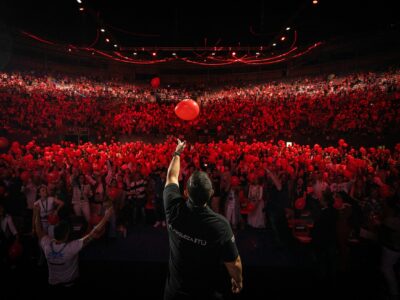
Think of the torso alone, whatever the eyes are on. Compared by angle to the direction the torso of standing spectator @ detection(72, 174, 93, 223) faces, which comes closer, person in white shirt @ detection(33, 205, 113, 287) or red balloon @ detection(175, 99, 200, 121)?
the person in white shirt

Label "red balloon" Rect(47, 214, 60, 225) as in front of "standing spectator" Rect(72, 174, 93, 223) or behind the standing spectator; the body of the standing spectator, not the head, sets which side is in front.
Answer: in front

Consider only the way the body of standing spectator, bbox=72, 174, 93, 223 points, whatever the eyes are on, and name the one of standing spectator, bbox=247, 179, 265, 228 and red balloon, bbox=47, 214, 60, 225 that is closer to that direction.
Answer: the red balloon

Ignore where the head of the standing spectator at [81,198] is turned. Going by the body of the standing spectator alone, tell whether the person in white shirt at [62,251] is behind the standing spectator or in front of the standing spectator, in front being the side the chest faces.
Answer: in front

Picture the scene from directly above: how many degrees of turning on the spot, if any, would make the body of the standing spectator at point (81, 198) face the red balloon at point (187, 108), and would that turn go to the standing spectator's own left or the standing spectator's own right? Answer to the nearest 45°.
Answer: approximately 45° to the standing spectator's own left

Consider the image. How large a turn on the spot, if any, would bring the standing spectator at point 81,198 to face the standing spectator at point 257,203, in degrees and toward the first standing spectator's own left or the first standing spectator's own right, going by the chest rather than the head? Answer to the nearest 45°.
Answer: approximately 90° to the first standing spectator's own left

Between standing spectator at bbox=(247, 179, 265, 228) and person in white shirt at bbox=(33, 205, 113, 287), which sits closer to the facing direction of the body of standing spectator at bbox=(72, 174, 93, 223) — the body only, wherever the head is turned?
the person in white shirt

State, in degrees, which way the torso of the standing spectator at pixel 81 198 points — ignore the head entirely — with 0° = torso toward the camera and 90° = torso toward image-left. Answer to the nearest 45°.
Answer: approximately 0°
